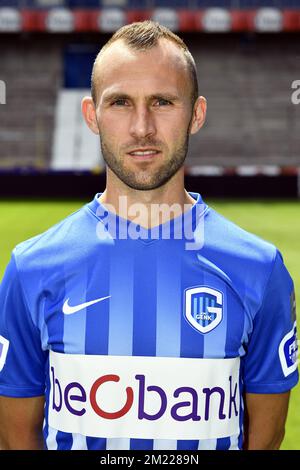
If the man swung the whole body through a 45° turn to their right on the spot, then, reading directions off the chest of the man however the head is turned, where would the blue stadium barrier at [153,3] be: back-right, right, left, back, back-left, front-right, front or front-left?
back-right

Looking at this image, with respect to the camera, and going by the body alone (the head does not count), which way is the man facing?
toward the camera
